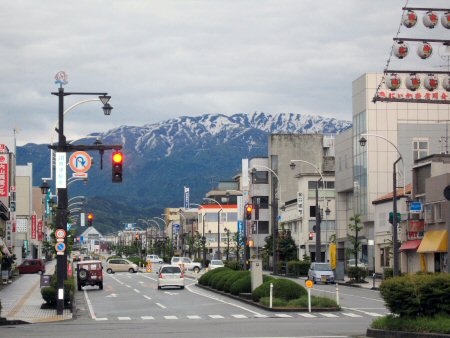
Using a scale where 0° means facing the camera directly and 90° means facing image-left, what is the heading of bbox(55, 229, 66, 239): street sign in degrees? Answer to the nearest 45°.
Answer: approximately 0°

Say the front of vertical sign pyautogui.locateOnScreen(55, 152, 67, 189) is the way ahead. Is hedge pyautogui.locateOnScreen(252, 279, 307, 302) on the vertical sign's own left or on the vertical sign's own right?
on the vertical sign's own left

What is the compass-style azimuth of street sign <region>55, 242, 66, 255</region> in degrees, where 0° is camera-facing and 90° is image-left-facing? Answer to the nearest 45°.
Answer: approximately 0°
